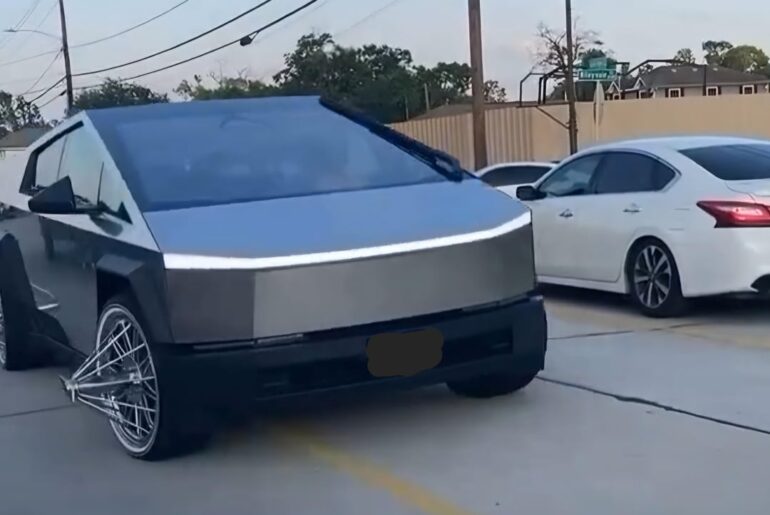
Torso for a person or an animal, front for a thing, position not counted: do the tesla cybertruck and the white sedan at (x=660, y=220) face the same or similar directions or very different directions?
very different directions

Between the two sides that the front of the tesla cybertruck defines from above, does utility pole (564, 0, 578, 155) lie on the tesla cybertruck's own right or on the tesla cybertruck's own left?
on the tesla cybertruck's own left

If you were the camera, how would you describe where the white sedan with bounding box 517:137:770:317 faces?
facing away from the viewer and to the left of the viewer

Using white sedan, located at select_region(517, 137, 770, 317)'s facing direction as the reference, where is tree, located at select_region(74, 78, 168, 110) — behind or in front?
in front

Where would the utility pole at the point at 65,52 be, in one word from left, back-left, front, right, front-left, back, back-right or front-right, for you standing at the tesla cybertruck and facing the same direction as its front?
back-left

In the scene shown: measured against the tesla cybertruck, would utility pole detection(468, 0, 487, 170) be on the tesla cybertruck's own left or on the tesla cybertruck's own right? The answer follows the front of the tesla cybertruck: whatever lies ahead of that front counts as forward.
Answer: on the tesla cybertruck's own left

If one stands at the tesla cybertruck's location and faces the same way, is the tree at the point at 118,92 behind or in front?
behind

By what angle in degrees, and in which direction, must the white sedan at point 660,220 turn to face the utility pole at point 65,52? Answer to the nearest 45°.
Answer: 0° — it already faces it

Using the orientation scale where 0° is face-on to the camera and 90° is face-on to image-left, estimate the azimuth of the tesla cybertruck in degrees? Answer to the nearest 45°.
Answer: approximately 315°

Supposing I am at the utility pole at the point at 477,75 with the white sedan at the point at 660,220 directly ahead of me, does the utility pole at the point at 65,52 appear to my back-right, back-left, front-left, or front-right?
back-right

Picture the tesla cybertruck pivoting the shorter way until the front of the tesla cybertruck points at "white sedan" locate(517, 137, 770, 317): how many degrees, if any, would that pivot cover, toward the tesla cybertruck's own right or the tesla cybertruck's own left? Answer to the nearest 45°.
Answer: approximately 90° to the tesla cybertruck's own left
